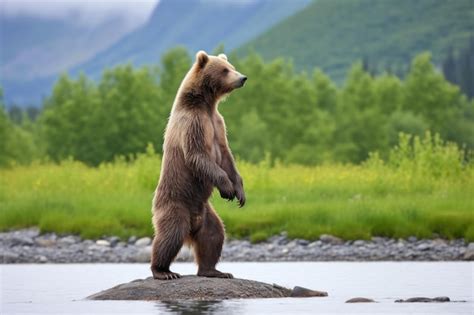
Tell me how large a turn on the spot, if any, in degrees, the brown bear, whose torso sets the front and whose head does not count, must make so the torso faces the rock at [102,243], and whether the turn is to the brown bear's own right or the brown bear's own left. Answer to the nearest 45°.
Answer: approximately 90° to the brown bear's own left

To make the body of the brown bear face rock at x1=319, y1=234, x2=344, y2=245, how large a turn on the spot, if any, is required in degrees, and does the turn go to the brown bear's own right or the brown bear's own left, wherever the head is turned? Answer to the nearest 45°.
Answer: approximately 90° to the brown bear's own left

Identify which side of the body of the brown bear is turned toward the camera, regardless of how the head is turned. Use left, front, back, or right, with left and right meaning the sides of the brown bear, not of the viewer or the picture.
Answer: right

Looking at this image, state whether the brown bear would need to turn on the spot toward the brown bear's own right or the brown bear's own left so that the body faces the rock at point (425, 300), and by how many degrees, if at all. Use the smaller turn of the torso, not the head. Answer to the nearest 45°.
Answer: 0° — it already faces it

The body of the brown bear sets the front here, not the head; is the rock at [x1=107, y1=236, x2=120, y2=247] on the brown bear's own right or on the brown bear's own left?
on the brown bear's own left

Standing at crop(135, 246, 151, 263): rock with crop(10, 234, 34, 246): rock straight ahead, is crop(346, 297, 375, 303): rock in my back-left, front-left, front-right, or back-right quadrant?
back-left

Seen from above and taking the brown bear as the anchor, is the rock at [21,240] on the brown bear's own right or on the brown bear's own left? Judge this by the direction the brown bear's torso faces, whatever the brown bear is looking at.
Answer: on the brown bear's own left

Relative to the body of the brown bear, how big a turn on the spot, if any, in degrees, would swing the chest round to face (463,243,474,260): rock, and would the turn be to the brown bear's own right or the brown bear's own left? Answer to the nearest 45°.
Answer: approximately 45° to the brown bear's own left

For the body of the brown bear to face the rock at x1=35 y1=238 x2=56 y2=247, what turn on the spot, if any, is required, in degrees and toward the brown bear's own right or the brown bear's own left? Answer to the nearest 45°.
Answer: approximately 90° to the brown bear's own left

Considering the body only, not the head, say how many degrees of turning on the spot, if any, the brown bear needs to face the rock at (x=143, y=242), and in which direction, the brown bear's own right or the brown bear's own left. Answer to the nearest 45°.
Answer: approximately 90° to the brown bear's own left
